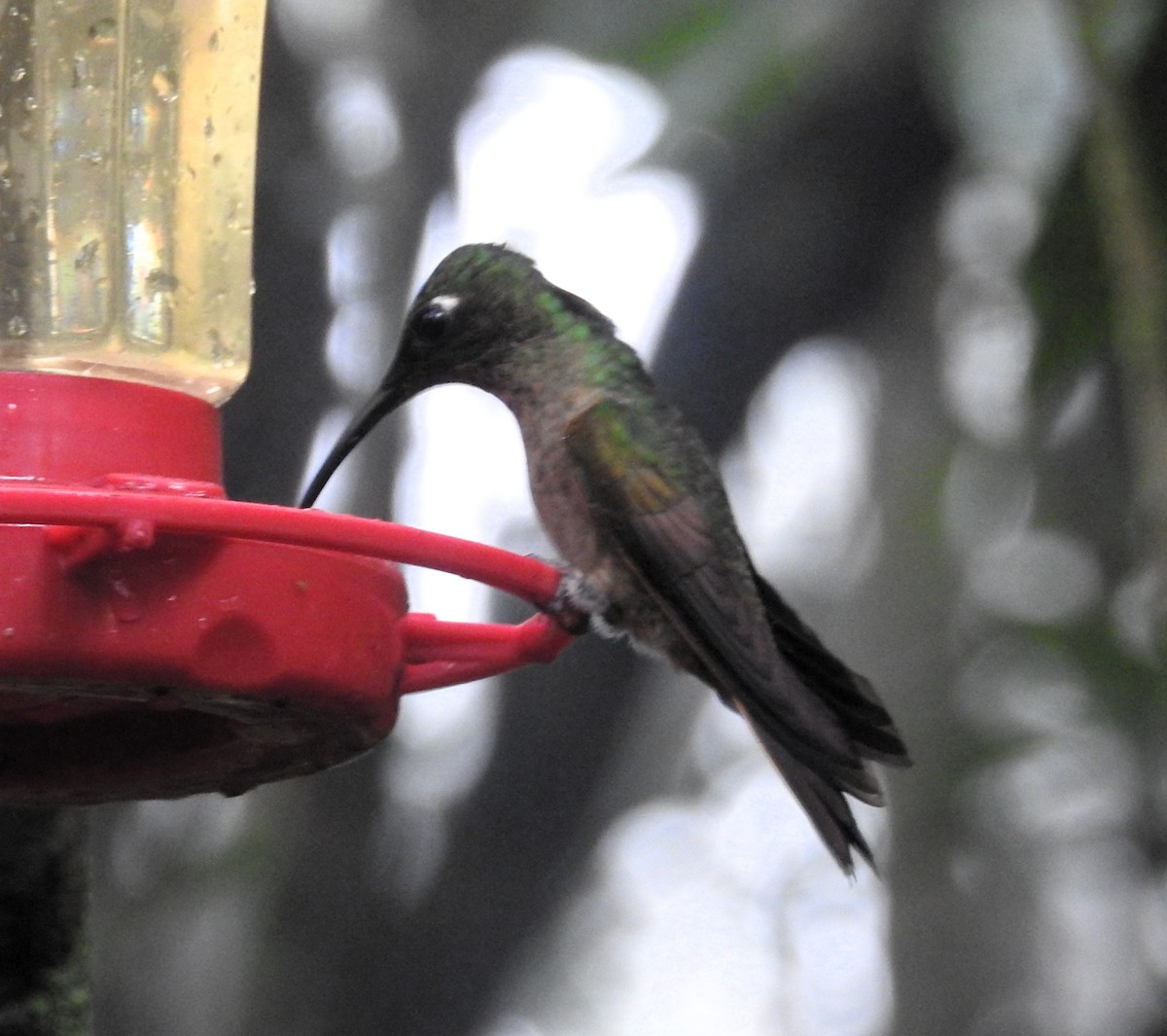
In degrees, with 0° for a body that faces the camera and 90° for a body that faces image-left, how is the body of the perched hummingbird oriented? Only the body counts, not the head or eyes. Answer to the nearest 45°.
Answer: approximately 90°
